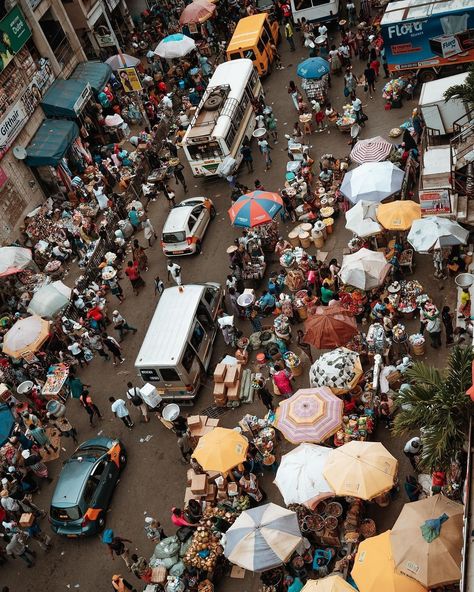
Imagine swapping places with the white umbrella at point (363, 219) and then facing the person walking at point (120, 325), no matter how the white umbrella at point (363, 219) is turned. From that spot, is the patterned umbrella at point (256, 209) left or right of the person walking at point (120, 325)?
right

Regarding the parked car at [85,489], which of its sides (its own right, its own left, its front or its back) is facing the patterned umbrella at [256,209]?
front

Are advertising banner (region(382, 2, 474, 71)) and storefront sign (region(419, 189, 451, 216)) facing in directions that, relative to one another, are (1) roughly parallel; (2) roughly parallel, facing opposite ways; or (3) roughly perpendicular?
roughly parallel

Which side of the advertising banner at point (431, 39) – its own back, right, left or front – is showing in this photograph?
front

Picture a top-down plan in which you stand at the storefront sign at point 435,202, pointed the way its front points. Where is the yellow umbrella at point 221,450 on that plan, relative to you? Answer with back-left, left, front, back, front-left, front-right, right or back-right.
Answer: front-right

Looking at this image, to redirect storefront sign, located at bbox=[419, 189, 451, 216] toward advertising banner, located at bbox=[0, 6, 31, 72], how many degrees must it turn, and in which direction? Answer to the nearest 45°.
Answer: approximately 135° to its right

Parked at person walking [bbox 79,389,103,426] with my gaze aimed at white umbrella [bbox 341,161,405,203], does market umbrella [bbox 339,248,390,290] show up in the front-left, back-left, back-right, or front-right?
front-right

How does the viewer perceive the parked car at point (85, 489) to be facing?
facing away from the viewer and to the right of the viewer
